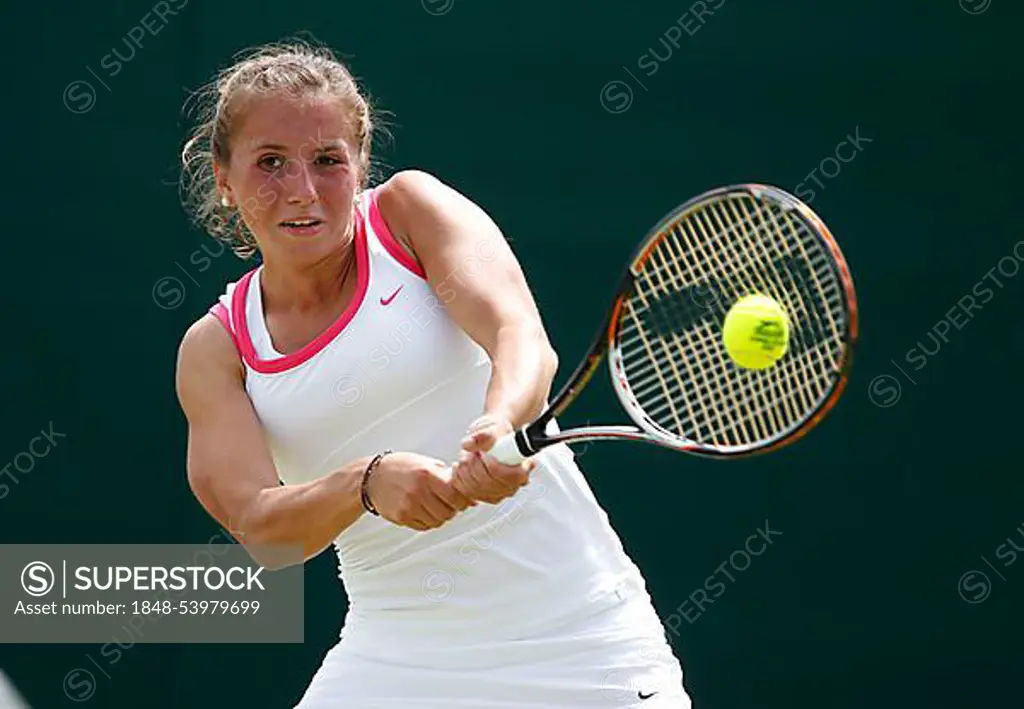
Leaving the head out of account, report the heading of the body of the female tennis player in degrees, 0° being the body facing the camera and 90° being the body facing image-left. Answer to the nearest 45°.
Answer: approximately 0°
